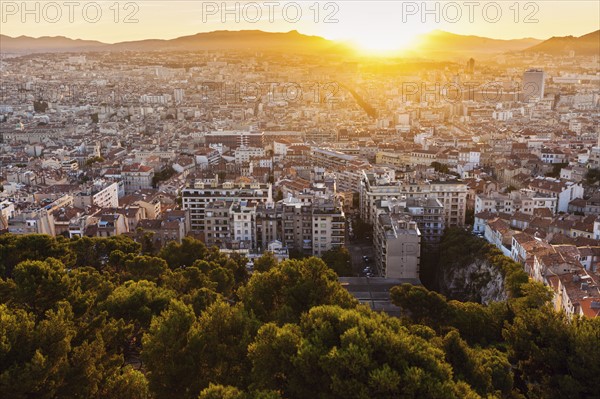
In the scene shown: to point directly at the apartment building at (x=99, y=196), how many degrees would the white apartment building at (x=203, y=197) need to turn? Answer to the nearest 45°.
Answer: approximately 135° to its right

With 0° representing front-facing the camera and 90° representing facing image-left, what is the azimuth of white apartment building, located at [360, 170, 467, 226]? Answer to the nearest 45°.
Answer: approximately 0°

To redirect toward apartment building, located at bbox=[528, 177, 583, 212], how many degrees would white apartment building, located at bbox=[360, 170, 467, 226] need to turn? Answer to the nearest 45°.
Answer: approximately 135° to its left

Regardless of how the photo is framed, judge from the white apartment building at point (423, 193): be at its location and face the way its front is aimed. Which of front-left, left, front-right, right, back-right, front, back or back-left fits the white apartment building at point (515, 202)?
left

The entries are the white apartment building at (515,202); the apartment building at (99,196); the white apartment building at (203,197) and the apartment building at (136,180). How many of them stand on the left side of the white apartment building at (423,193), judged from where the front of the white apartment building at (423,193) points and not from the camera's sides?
1

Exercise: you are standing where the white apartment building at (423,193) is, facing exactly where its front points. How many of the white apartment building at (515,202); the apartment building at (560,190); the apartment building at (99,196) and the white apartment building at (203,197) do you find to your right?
2

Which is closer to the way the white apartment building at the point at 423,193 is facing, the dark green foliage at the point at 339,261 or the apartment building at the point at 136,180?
the dark green foliage

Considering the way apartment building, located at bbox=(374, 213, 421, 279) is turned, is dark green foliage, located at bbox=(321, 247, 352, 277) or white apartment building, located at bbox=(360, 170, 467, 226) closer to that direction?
the dark green foliage

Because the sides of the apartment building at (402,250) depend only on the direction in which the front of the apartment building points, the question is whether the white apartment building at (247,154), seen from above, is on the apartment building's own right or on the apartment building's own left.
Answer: on the apartment building's own right
